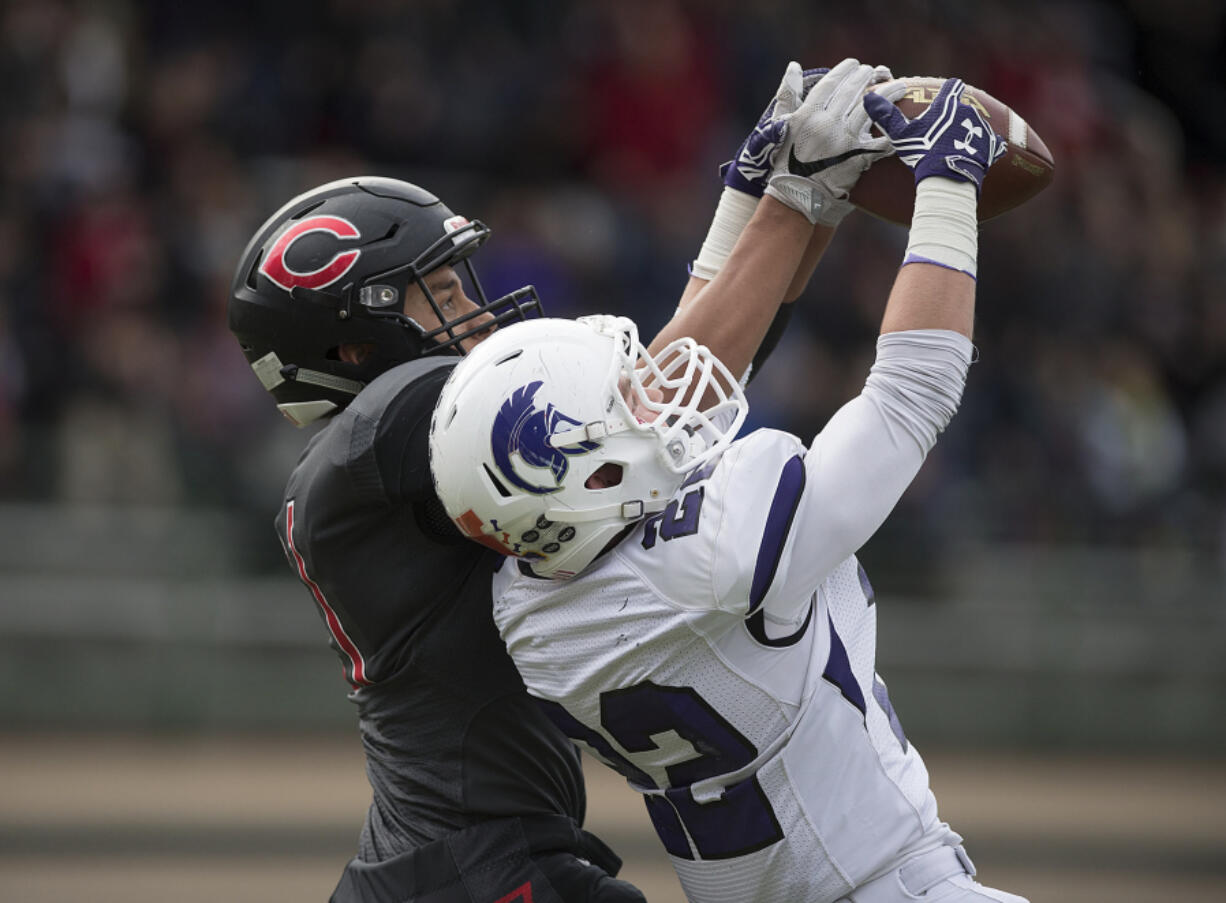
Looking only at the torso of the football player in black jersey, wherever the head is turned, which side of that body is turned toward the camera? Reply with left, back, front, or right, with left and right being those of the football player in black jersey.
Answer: right

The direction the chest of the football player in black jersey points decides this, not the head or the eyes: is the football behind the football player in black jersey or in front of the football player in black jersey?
in front

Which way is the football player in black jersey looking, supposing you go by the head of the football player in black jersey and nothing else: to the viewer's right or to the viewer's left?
to the viewer's right

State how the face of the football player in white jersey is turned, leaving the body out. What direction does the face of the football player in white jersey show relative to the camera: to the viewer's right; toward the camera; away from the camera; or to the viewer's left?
to the viewer's right
